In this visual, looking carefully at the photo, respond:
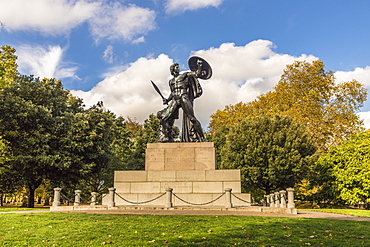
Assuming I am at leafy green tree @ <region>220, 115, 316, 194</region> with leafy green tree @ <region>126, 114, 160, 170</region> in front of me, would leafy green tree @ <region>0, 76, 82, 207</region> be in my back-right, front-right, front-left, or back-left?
front-left

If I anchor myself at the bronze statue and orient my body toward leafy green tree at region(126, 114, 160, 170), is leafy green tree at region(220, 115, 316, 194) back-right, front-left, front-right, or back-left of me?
front-right

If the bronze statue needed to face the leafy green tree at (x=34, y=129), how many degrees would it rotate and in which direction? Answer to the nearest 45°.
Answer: approximately 135° to its right

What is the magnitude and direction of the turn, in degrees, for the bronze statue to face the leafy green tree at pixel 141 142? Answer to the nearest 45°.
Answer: approximately 180°

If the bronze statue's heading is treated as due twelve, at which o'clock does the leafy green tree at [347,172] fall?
The leafy green tree is roughly at 8 o'clock from the bronze statue.

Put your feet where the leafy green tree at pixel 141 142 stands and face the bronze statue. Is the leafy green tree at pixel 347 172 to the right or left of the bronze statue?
left

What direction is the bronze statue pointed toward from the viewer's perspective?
toward the camera

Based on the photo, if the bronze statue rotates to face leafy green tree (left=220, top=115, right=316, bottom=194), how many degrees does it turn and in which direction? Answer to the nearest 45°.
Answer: approximately 135° to its left

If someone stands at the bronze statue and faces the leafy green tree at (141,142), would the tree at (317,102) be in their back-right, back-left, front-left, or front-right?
front-right

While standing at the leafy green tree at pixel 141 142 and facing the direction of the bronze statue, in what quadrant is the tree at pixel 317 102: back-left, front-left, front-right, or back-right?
front-left

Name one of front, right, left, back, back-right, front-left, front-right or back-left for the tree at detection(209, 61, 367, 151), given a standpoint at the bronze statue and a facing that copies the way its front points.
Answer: back-left
